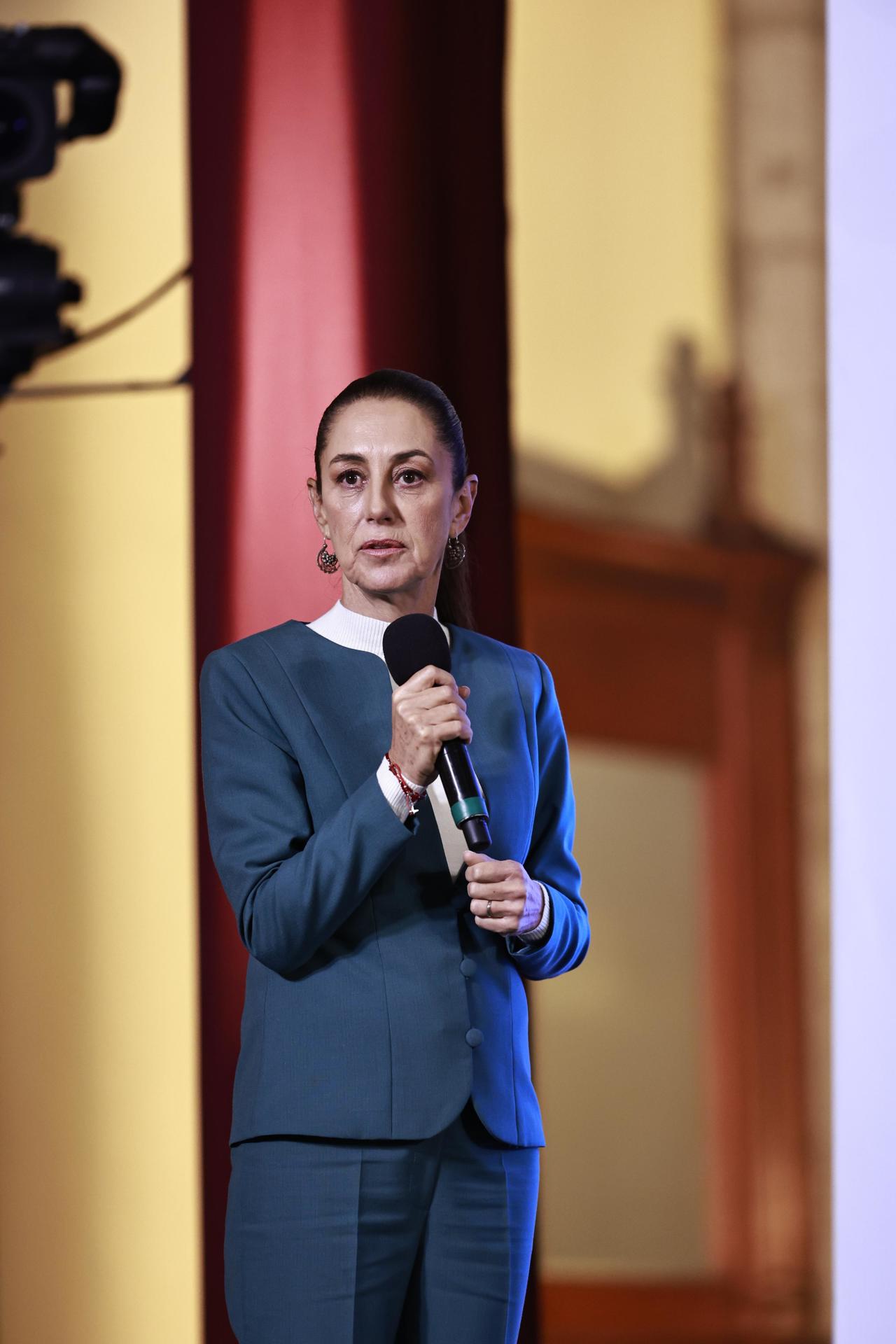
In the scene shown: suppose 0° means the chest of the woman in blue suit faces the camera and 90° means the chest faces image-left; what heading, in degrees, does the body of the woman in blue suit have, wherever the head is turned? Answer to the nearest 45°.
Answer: approximately 315°
